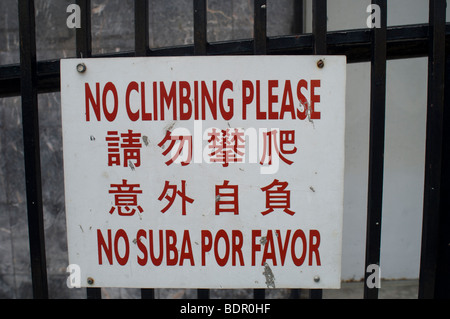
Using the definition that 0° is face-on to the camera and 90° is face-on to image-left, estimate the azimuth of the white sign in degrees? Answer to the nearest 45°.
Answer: approximately 0°
